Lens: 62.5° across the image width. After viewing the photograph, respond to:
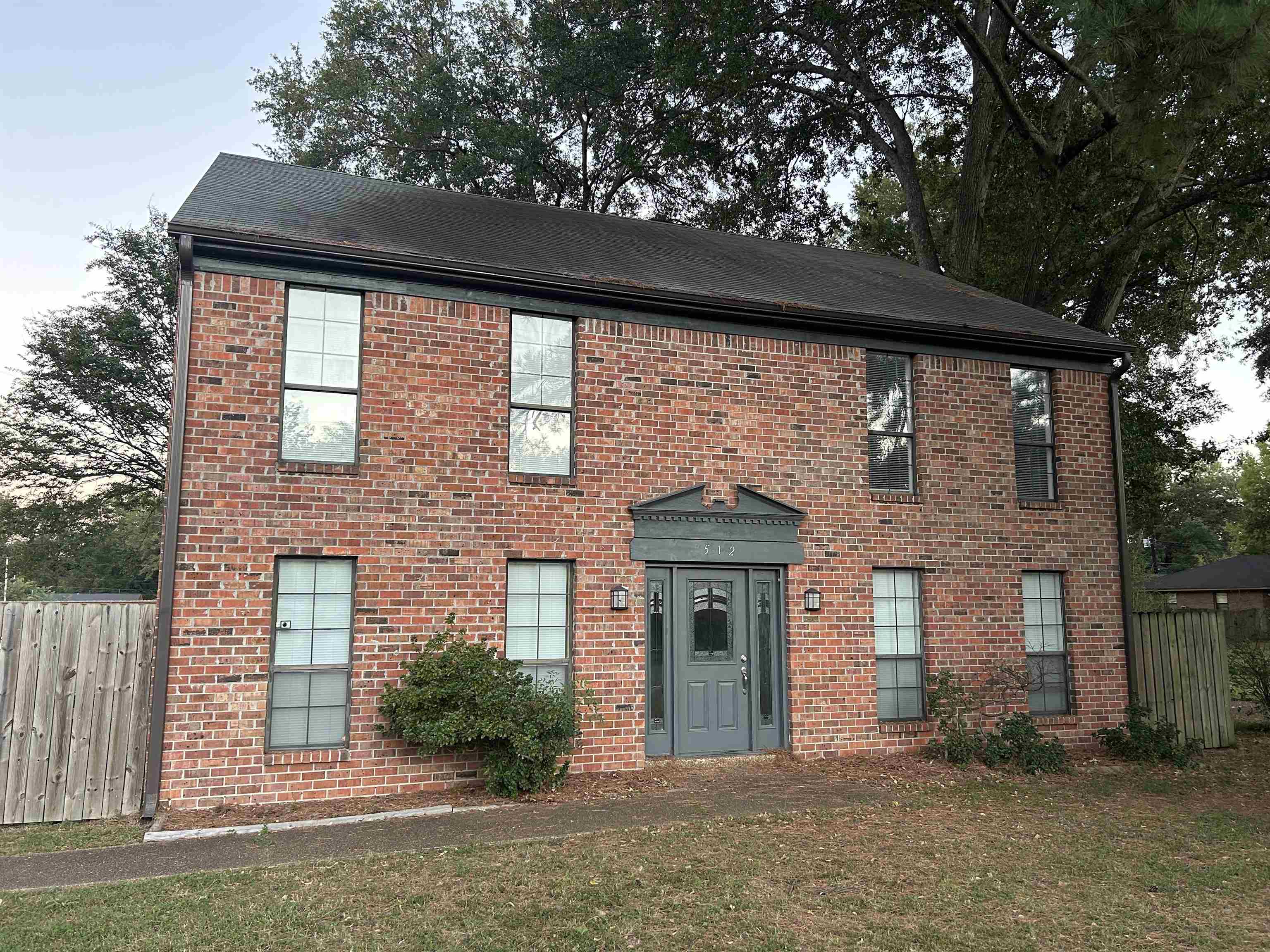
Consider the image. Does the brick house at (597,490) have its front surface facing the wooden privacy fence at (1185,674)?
no

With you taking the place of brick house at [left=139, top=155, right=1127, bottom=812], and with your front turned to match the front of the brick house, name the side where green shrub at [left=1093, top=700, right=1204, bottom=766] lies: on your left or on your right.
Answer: on your left

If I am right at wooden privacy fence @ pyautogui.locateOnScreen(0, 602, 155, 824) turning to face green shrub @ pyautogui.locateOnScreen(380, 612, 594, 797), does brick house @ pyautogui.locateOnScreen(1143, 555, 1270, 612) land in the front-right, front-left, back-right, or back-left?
front-left

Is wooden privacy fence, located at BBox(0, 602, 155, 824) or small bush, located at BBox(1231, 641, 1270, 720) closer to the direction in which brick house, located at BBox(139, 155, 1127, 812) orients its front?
the wooden privacy fence

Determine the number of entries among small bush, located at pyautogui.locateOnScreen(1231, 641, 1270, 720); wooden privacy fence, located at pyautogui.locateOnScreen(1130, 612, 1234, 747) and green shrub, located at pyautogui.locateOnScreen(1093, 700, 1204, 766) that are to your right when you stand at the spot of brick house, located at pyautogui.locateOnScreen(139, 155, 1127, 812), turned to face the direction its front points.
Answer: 0

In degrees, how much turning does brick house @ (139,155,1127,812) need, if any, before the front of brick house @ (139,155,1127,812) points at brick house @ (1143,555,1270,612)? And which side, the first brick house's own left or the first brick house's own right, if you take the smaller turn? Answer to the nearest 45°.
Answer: approximately 135° to the first brick house's own left

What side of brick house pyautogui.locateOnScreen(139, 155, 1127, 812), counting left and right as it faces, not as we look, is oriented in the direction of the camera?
front

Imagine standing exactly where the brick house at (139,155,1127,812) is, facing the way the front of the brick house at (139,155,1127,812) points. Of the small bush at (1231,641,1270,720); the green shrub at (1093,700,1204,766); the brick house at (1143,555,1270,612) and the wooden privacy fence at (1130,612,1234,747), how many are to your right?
0

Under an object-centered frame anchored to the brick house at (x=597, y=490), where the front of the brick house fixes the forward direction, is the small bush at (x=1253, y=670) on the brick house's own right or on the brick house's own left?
on the brick house's own left

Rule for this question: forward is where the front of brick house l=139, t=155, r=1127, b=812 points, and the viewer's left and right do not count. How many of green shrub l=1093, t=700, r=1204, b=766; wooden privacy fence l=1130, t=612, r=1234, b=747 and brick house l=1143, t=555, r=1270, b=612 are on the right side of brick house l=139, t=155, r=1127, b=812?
0

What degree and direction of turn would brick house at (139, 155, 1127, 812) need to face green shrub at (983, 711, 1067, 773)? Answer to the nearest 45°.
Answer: approximately 90° to its left

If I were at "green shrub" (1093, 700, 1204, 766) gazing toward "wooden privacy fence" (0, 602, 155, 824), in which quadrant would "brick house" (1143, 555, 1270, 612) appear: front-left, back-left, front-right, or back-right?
back-right
